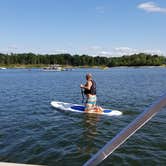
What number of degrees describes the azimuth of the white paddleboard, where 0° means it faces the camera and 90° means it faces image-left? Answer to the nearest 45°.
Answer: approximately 90°
